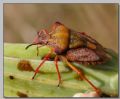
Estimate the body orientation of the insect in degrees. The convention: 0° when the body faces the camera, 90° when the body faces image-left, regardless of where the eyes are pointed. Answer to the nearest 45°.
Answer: approximately 90°
